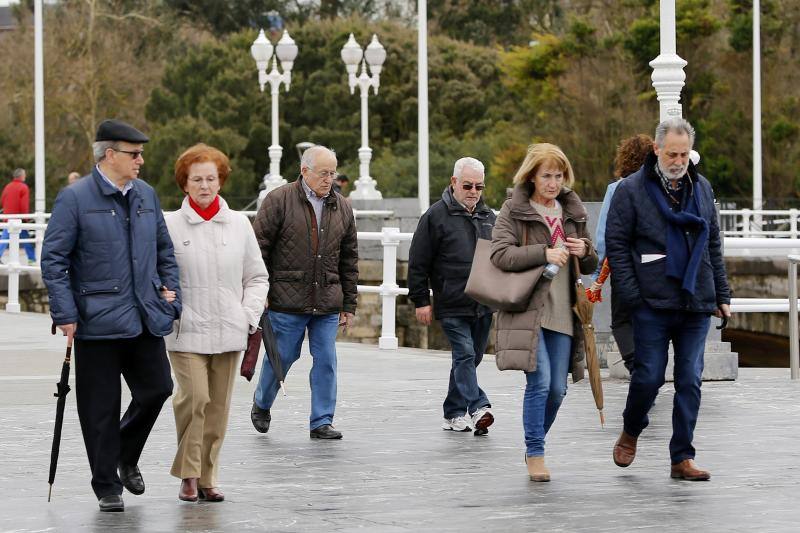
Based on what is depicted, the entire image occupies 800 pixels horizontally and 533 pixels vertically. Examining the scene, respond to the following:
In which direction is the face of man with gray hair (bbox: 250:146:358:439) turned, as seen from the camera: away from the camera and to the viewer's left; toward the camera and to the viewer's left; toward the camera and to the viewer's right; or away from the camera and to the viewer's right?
toward the camera and to the viewer's right

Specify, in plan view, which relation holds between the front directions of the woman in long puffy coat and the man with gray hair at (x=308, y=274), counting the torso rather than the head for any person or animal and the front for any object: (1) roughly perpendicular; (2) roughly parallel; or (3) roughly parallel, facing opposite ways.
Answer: roughly parallel

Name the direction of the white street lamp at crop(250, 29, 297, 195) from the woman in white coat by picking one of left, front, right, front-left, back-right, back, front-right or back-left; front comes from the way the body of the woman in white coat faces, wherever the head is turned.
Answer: back

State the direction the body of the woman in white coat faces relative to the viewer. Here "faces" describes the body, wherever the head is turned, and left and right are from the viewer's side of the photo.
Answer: facing the viewer

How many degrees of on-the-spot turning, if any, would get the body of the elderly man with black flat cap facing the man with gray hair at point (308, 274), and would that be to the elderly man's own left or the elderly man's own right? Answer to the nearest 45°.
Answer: approximately 90° to the elderly man's own left

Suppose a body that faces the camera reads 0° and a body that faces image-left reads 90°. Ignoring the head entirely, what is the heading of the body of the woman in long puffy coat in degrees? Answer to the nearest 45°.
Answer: approximately 315°

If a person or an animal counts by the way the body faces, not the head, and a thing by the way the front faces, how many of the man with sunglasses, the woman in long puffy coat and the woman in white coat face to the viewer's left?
0

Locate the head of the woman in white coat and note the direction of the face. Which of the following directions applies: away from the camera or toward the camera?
toward the camera

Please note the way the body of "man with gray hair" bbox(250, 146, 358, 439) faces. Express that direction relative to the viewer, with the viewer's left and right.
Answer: facing the viewer and to the right of the viewer

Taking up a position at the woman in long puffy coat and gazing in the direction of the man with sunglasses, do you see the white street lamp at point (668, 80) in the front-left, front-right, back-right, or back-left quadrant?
front-right

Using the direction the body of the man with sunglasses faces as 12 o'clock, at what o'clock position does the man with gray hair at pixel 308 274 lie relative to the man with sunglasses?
The man with gray hair is roughly at 4 o'clock from the man with sunglasses.

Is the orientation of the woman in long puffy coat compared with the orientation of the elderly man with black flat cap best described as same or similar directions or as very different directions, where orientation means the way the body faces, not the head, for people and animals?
same or similar directions
